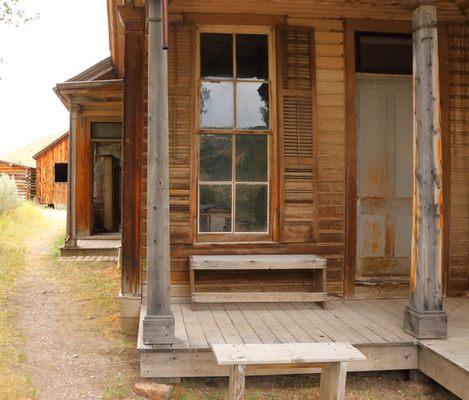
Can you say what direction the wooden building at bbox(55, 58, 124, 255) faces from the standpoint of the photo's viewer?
facing the viewer

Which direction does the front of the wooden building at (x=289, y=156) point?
toward the camera

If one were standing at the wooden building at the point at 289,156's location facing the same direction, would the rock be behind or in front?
in front

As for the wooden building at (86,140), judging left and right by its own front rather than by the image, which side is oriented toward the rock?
front

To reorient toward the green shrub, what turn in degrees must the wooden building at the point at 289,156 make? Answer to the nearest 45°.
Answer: approximately 135° to its right

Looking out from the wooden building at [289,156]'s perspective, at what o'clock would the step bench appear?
The step bench is roughly at 12 o'clock from the wooden building.

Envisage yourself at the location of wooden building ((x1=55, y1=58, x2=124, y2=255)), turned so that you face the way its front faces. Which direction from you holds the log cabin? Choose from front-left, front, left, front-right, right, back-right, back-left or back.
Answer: back

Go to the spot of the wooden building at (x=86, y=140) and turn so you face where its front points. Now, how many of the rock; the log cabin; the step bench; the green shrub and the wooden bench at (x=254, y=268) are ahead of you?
3

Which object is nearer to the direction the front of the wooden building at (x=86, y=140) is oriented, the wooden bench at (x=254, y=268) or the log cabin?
the wooden bench
